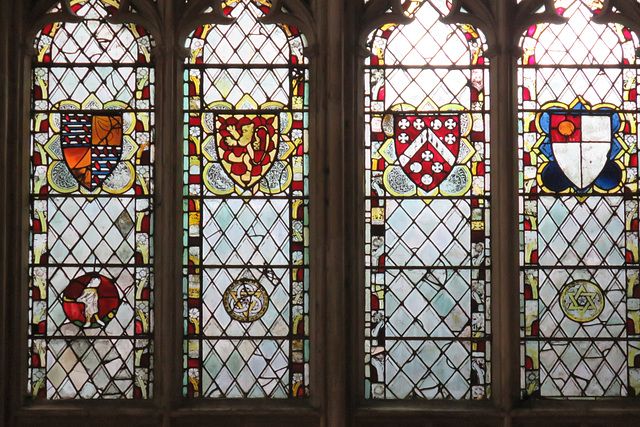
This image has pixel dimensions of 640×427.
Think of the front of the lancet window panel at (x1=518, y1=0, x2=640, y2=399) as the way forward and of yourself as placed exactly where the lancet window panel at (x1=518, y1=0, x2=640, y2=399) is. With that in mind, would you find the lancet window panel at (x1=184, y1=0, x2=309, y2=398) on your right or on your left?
on your right

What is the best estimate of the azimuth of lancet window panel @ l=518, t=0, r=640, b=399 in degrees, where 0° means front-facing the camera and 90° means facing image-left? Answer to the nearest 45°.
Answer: approximately 0°

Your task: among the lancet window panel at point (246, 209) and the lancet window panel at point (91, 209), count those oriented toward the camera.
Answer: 2

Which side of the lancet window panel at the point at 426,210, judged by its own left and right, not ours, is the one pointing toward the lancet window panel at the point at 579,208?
left

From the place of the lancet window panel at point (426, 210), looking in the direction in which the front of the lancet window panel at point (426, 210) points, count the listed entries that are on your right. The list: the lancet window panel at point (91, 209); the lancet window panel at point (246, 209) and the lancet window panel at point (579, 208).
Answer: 2

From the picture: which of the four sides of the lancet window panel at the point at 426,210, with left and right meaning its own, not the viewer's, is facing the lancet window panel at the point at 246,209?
right

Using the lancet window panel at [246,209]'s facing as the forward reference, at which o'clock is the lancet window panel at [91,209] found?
the lancet window panel at [91,209] is roughly at 3 o'clock from the lancet window panel at [246,209].

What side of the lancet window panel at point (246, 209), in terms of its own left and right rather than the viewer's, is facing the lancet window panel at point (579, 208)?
left

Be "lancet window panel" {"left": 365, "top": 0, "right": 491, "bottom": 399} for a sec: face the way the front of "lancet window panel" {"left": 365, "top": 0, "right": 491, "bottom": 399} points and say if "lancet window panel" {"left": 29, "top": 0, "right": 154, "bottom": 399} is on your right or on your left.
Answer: on your right
